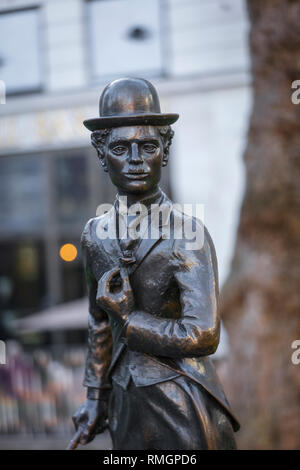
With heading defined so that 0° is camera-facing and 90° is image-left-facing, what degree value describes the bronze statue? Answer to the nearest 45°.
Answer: approximately 45°

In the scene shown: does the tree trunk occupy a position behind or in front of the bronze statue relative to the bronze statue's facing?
behind
